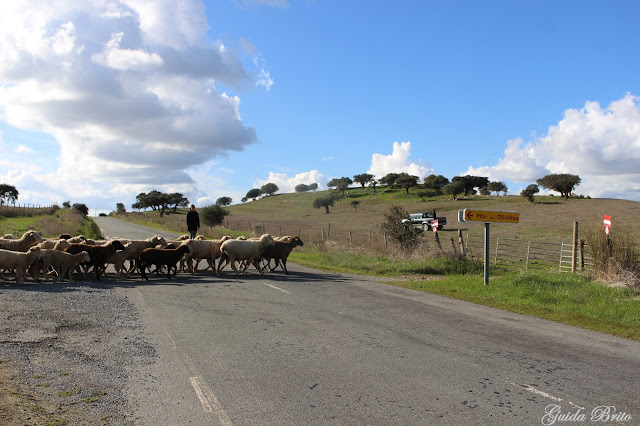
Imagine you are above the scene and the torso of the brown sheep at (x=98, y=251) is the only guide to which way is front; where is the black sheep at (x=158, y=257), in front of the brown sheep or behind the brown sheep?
in front

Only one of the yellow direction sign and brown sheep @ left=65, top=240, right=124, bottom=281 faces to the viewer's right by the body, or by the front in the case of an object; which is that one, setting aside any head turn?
the brown sheep

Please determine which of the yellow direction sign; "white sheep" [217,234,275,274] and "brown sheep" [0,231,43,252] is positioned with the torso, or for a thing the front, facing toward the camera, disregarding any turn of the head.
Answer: the yellow direction sign

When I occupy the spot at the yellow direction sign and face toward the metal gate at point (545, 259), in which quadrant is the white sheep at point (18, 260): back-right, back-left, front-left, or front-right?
back-left

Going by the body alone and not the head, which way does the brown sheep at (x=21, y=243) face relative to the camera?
to the viewer's right

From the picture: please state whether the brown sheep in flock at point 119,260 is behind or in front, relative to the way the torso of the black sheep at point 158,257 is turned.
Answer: behind

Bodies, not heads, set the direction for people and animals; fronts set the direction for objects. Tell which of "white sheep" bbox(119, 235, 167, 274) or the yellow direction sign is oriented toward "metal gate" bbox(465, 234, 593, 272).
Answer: the white sheep

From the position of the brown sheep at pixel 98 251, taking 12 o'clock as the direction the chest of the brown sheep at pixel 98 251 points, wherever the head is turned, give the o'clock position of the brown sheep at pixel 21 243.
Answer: the brown sheep at pixel 21 243 is roughly at 7 o'clock from the brown sheep at pixel 98 251.

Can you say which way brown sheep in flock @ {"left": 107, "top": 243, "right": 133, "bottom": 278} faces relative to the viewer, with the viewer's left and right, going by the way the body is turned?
facing to the right of the viewer

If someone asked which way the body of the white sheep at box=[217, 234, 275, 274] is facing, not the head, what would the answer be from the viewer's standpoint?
to the viewer's right

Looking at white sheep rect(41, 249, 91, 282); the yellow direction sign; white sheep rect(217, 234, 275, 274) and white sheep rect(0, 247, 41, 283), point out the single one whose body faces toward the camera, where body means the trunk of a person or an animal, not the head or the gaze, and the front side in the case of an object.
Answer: the yellow direction sign
